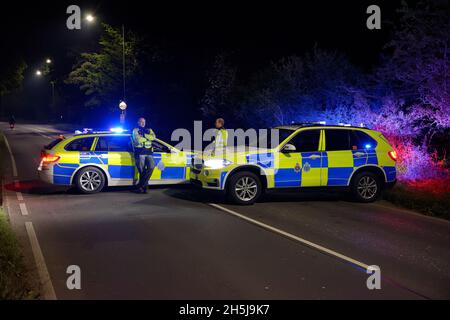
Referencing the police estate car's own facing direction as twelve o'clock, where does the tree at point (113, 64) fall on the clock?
The tree is roughly at 9 o'clock from the police estate car.

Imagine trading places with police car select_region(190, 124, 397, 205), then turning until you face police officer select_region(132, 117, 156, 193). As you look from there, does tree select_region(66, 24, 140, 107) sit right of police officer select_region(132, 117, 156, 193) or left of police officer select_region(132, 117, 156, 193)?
right

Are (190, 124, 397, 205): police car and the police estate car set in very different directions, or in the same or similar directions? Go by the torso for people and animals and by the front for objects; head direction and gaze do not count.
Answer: very different directions

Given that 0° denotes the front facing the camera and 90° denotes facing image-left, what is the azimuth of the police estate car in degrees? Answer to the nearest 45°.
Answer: approximately 270°

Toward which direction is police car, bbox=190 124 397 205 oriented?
to the viewer's left

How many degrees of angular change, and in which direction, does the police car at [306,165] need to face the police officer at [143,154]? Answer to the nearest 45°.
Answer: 0° — it already faces them

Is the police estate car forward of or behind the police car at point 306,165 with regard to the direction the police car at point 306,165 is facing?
forward

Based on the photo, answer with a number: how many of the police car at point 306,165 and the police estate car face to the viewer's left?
1

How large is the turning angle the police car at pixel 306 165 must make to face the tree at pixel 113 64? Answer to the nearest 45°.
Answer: approximately 45° to its right

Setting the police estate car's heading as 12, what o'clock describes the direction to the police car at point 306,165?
The police car is roughly at 1 o'clock from the police estate car.

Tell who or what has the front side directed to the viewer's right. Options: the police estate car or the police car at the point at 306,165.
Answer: the police estate car
